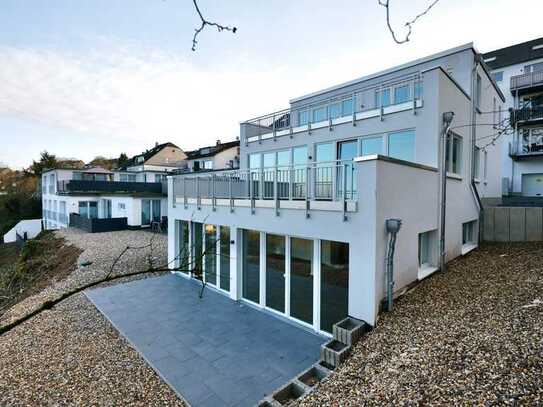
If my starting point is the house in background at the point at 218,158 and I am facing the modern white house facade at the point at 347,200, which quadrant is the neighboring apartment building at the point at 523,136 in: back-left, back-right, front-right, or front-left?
front-left

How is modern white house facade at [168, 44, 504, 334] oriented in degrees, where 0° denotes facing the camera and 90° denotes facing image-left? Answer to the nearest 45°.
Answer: approximately 45°

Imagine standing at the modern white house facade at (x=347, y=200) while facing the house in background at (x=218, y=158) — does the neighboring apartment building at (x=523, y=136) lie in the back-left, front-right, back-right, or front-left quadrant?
front-right

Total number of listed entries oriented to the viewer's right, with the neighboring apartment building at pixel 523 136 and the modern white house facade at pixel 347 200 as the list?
0

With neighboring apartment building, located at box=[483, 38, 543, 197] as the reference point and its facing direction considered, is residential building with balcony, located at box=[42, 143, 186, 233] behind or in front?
in front

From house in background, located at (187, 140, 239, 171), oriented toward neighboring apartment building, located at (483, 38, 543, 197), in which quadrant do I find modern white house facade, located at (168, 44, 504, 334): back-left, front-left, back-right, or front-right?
front-right

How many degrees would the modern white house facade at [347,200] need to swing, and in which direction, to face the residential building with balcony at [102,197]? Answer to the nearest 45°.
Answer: approximately 90° to its right

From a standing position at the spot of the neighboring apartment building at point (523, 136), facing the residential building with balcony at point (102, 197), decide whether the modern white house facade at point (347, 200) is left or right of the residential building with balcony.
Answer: left

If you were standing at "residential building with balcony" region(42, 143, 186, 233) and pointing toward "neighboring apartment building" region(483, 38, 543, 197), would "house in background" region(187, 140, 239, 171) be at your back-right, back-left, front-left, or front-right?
front-left
